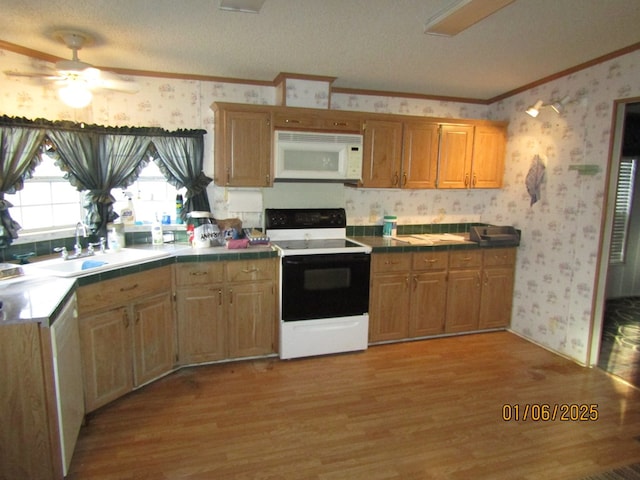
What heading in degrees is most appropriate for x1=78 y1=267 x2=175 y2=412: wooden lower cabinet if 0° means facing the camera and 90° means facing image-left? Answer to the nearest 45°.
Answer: approximately 315°

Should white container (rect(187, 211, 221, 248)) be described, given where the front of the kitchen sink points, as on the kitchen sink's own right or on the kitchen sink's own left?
on the kitchen sink's own left

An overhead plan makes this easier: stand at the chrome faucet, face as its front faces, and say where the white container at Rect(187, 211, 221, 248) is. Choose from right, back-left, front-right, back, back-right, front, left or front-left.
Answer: front-left

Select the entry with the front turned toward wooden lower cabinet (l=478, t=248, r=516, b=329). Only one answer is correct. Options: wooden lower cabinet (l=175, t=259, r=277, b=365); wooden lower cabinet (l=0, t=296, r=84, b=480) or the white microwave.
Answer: wooden lower cabinet (l=0, t=296, r=84, b=480)

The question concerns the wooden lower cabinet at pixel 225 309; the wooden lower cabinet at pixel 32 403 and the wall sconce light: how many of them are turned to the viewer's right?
1

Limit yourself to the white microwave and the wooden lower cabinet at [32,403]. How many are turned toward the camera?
1

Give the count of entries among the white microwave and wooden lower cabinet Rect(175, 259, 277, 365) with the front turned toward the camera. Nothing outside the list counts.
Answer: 2

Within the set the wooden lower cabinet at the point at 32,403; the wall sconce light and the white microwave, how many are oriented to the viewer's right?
1

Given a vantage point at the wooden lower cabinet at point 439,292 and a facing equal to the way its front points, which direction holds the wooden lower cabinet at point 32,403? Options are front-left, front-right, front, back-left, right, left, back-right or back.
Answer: right

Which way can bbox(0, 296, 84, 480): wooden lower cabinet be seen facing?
to the viewer's right
